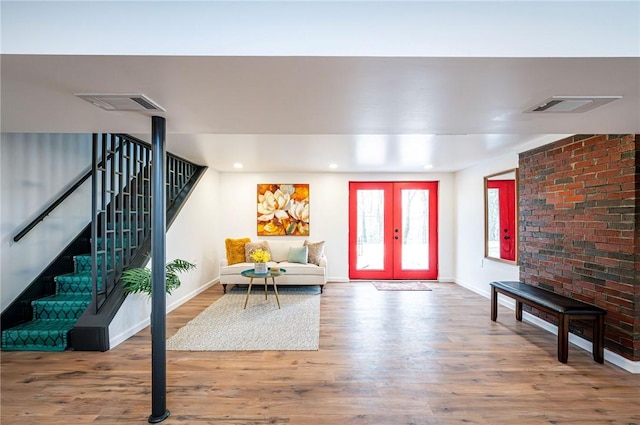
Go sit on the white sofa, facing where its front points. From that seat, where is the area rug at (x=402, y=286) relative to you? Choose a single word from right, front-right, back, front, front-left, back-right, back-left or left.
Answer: left

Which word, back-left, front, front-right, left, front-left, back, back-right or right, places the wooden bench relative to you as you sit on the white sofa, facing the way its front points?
front-left

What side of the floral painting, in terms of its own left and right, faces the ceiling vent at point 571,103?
front

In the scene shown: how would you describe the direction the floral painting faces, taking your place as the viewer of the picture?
facing the viewer

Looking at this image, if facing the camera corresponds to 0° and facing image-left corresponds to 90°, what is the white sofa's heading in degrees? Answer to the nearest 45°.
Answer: approximately 0°

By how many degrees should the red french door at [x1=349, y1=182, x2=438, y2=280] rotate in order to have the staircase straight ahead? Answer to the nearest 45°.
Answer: approximately 45° to its right

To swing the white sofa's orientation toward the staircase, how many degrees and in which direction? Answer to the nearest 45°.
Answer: approximately 45° to its right

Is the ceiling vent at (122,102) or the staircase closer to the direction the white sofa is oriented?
the ceiling vent

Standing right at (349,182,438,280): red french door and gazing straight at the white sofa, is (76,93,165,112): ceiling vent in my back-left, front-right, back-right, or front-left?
front-left

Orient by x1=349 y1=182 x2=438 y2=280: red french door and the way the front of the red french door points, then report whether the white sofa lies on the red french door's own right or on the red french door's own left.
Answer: on the red french door's own right

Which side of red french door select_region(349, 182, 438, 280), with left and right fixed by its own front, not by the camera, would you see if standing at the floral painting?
right

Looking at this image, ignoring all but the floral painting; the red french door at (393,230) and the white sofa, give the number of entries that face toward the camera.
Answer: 3

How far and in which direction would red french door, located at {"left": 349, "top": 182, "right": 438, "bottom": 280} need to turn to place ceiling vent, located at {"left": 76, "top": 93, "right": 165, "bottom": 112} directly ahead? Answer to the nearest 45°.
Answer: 0° — it already faces it

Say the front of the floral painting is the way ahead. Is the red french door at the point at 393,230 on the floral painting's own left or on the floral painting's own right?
on the floral painting's own left
